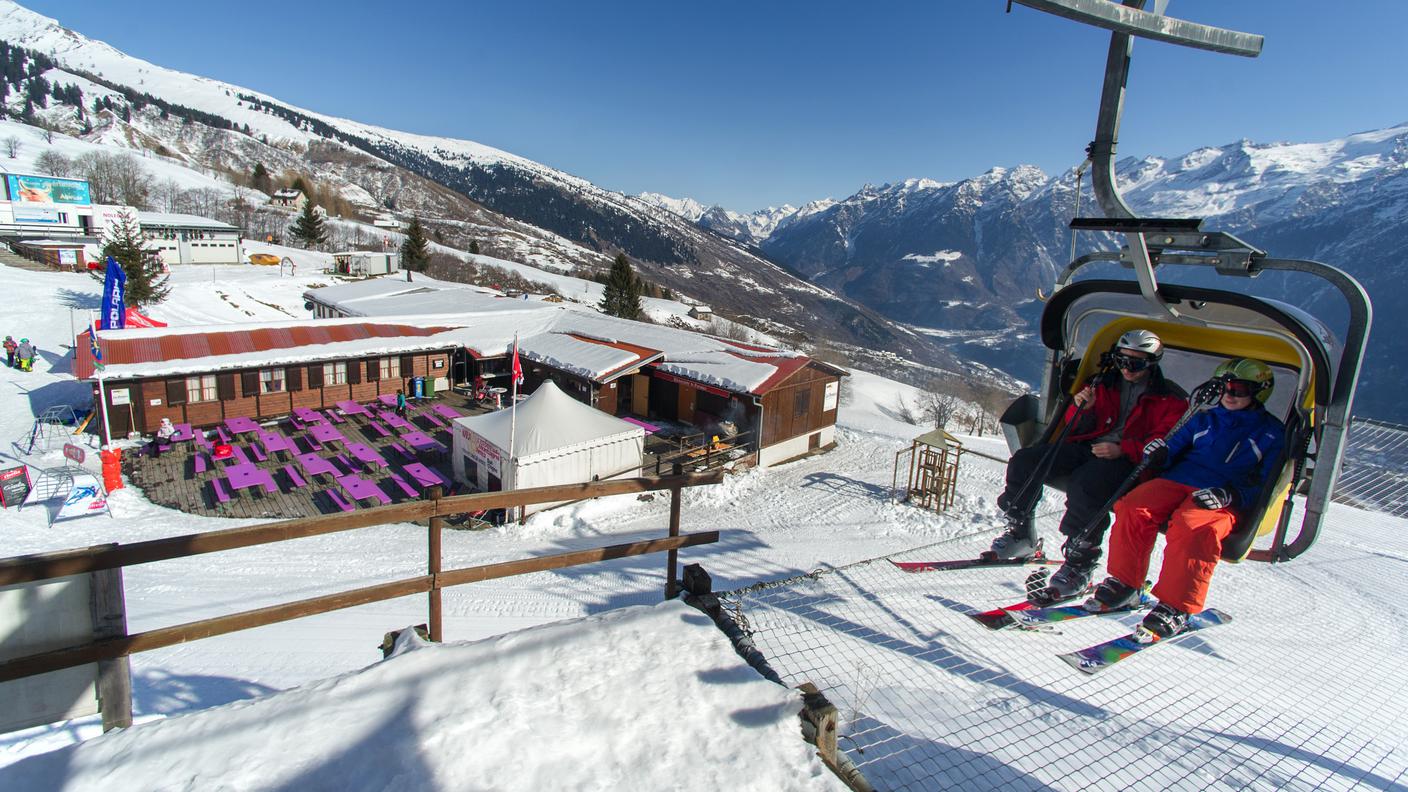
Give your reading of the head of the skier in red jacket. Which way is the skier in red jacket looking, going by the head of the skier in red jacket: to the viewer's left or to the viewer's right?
to the viewer's left

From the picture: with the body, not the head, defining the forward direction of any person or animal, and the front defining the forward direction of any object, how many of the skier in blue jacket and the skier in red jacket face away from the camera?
0

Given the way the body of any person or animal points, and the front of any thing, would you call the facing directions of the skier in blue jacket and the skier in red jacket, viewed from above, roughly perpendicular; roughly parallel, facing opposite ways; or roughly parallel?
roughly parallel

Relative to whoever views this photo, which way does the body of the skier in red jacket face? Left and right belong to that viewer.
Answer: facing the viewer and to the left of the viewer

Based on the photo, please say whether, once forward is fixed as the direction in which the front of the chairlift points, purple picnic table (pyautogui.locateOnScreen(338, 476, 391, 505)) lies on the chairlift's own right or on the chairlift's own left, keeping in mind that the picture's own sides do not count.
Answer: on the chairlift's own right

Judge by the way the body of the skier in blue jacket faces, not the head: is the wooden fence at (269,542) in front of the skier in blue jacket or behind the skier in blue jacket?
in front

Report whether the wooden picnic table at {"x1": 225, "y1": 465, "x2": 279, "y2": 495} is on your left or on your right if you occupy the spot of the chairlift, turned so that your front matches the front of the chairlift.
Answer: on your right

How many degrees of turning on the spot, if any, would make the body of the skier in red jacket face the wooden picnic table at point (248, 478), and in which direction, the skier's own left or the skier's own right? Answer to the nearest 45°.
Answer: approximately 45° to the skier's own right

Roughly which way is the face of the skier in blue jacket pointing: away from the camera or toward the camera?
toward the camera

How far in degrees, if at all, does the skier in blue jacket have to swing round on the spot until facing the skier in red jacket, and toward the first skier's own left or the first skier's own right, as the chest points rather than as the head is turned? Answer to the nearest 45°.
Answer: approximately 90° to the first skier's own right
